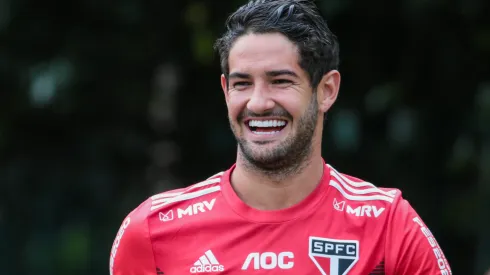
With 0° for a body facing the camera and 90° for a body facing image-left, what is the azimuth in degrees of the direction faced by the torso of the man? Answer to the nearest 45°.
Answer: approximately 0°
